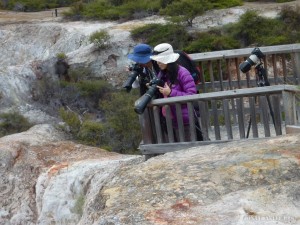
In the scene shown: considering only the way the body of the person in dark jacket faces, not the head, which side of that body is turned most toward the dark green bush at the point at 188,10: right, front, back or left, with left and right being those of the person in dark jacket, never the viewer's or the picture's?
right

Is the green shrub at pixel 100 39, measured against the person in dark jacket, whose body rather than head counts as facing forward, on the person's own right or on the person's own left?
on the person's own right

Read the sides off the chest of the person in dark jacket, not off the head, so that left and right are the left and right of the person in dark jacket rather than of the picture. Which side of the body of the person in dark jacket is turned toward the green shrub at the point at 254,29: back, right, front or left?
right

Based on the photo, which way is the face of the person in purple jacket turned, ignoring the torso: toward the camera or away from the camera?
toward the camera

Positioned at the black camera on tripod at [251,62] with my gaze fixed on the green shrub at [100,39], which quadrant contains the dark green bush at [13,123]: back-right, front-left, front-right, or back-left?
front-left

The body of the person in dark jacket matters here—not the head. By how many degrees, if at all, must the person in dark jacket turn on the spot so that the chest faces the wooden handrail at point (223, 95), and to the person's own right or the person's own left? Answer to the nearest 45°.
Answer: approximately 135° to the person's own left

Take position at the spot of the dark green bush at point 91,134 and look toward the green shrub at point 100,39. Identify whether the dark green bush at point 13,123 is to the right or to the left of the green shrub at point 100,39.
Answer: left

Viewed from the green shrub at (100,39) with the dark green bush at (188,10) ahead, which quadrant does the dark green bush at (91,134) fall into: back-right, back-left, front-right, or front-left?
back-right

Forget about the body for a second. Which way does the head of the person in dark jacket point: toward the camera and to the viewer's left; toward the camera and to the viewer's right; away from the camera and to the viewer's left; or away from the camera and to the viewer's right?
toward the camera and to the viewer's left

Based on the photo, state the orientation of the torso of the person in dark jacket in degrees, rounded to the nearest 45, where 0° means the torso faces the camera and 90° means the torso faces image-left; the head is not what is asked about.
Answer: approximately 90°
